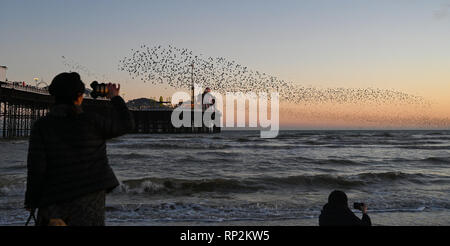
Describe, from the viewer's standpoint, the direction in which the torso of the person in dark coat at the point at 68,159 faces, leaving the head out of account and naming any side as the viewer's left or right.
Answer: facing away from the viewer and to the right of the viewer

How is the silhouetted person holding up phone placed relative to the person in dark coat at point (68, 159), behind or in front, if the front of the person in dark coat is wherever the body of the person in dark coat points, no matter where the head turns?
in front

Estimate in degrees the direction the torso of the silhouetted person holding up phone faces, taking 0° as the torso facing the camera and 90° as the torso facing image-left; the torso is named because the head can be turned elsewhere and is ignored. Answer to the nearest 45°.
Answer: approximately 225°

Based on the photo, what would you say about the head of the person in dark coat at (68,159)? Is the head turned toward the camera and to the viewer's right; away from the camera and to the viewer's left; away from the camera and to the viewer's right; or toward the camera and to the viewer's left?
away from the camera and to the viewer's right

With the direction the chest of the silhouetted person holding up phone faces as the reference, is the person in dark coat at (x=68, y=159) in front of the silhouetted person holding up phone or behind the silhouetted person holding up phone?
behind
